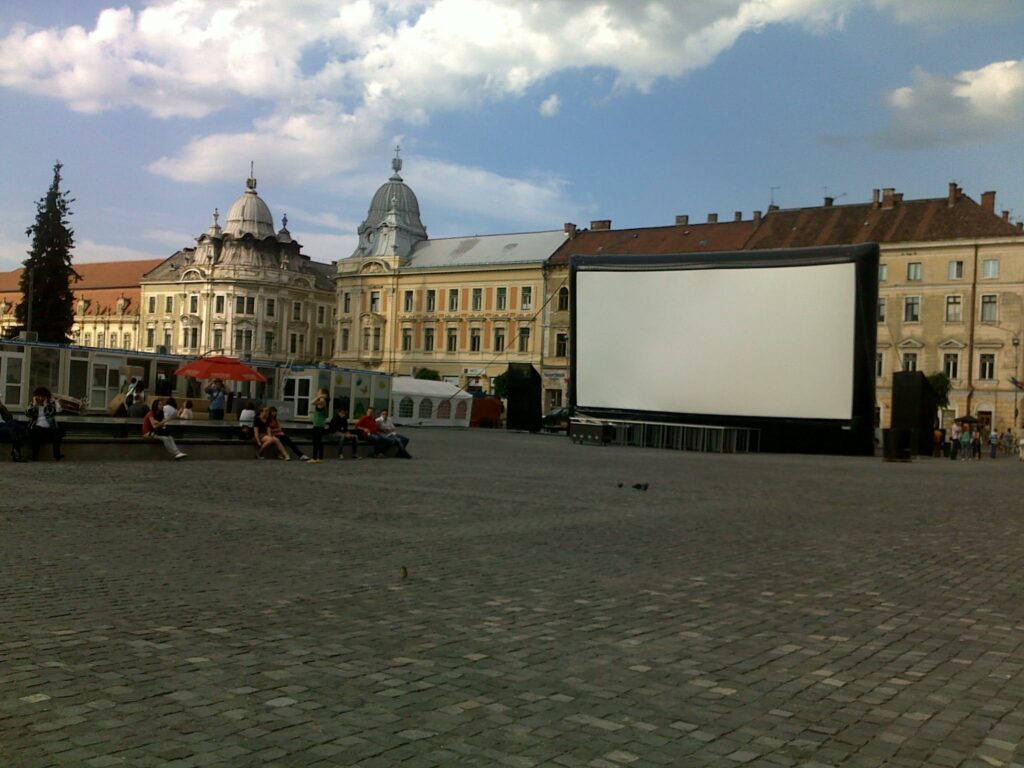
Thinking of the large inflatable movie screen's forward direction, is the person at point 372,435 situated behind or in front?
in front

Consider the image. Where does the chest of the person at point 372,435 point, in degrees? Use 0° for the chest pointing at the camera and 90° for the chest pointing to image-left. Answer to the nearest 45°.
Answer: approximately 315°

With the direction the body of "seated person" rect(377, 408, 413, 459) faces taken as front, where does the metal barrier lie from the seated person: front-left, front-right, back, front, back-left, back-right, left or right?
left

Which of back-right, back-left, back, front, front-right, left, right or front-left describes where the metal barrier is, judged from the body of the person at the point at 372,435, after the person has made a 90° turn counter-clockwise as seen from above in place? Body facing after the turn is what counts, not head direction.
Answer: front

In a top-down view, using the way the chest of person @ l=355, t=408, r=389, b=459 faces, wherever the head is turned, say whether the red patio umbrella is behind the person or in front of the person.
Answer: behind

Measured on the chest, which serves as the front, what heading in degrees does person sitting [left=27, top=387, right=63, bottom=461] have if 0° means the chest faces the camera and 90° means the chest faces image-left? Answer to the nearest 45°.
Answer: approximately 0°

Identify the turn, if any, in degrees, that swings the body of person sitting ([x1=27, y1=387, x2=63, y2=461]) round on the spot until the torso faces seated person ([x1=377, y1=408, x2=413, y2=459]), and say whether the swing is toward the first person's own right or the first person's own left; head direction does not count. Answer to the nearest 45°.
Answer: approximately 135° to the first person's own left

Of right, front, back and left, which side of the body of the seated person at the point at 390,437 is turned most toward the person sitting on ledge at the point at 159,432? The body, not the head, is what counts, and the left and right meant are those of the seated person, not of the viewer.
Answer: right

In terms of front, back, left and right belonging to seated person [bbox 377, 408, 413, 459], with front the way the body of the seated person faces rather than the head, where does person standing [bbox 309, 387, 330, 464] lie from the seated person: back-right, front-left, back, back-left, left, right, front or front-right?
right

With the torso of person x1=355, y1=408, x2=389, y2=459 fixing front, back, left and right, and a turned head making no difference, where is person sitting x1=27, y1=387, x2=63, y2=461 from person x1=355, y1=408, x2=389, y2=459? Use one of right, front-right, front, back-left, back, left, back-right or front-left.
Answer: right

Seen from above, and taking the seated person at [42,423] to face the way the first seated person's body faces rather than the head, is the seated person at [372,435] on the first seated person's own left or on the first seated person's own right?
on the first seated person's own left

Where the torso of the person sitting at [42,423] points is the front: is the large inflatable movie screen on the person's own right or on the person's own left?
on the person's own left

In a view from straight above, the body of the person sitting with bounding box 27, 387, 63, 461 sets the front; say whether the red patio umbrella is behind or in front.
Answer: behind
